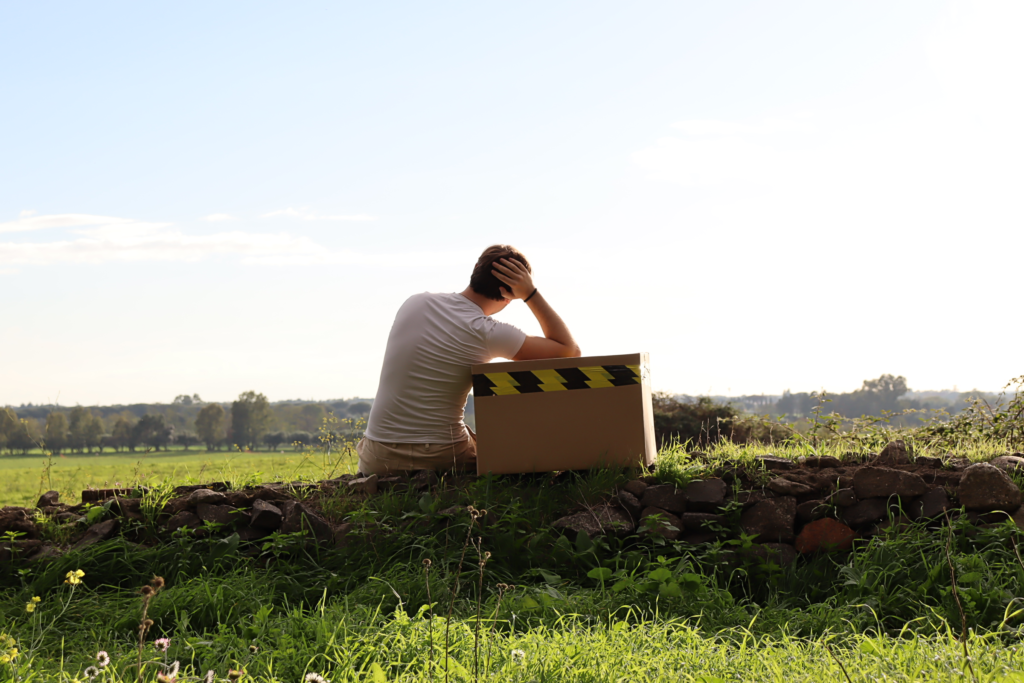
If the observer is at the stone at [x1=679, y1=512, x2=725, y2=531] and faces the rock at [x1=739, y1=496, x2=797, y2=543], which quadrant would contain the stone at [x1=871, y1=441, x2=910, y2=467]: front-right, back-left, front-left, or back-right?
front-left

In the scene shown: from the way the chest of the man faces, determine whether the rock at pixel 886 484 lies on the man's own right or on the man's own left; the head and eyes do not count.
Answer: on the man's own right

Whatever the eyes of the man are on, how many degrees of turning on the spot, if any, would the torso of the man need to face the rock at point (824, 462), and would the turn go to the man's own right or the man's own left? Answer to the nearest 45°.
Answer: approximately 45° to the man's own right

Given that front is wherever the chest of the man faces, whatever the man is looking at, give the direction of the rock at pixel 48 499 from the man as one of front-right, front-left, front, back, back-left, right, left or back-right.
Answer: back-left

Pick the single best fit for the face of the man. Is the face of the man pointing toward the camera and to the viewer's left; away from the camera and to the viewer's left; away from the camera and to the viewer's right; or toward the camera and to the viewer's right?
away from the camera and to the viewer's right

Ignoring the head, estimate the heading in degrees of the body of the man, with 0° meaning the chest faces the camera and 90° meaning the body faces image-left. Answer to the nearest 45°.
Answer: approximately 225°

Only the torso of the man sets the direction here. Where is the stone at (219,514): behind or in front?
behind

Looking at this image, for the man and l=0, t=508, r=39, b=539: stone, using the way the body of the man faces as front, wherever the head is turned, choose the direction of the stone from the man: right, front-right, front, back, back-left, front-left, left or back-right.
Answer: back-left

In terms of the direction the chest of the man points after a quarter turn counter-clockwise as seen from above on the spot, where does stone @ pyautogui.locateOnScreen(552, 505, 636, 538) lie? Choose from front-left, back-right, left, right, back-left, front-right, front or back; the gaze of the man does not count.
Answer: back
